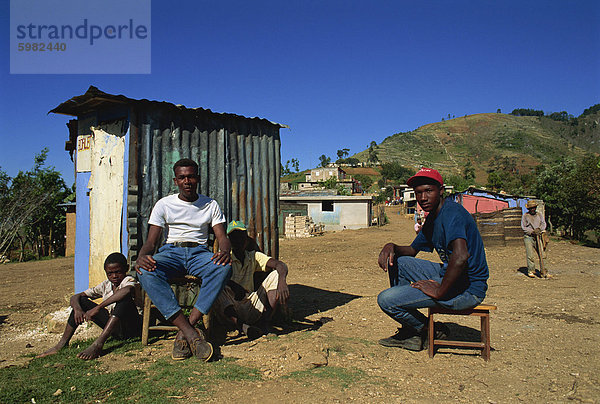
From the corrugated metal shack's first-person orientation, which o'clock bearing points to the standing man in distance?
The standing man in distance is roughly at 7 o'clock from the corrugated metal shack.

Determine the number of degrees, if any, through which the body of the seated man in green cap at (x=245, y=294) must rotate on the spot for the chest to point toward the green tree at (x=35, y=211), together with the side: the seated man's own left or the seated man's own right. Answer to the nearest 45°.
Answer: approximately 135° to the seated man's own right

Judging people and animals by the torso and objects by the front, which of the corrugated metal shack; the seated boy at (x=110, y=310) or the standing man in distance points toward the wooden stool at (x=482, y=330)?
the standing man in distance

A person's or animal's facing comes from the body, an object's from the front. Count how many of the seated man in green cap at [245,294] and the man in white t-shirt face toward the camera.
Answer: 2

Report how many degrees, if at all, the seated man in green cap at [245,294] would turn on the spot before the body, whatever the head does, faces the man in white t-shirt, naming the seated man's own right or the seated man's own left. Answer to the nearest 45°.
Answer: approximately 45° to the seated man's own right

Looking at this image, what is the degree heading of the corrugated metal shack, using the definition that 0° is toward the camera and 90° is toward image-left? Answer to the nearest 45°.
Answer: approximately 45°

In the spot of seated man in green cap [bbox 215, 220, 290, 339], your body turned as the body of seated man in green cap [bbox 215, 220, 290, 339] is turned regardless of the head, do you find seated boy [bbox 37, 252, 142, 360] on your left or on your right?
on your right

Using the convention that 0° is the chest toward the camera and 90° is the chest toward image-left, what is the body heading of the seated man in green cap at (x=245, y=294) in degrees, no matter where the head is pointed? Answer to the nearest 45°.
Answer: approximately 0°
